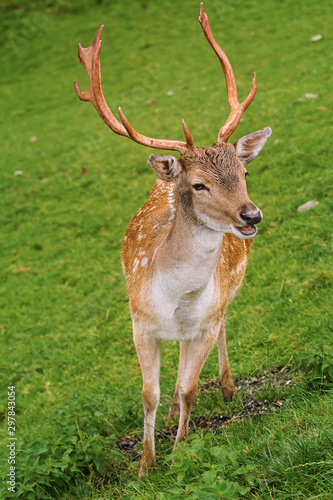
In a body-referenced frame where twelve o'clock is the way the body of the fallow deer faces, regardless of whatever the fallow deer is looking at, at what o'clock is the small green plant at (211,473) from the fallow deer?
The small green plant is roughly at 12 o'clock from the fallow deer.

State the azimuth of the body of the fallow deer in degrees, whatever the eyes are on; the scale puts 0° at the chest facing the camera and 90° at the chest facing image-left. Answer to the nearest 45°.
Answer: approximately 0°
